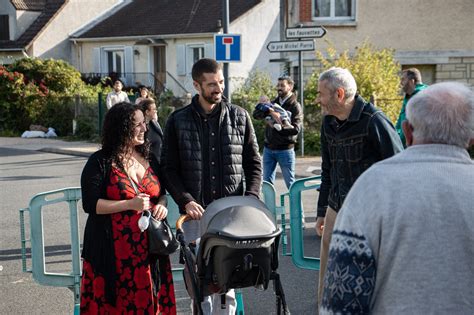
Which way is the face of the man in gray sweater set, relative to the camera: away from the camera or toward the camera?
away from the camera

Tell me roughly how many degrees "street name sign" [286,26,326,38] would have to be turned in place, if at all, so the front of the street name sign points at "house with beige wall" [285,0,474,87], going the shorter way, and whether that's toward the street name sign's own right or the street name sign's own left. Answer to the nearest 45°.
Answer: approximately 180°

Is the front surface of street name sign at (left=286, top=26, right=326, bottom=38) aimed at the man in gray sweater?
yes

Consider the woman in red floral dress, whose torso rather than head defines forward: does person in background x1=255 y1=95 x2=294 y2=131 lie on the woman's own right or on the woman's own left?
on the woman's own left

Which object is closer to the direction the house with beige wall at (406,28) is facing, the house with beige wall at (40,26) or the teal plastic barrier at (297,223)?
the teal plastic barrier

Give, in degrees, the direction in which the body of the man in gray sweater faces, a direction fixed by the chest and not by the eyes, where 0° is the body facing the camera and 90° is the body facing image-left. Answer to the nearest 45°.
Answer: approximately 180°
